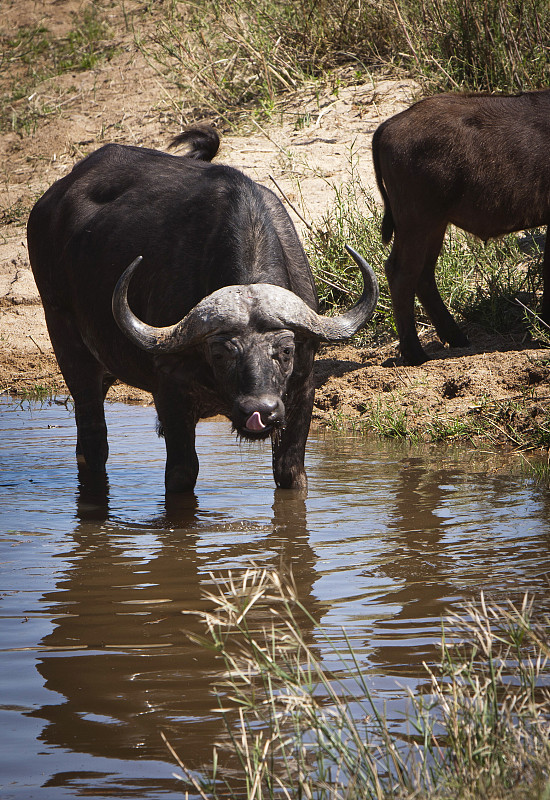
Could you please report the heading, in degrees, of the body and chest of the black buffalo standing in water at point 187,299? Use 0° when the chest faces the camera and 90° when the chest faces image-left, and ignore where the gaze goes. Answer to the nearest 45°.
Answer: approximately 315°

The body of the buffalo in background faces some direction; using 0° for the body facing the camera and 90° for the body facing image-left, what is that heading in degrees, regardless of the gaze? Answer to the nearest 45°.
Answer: approximately 270°

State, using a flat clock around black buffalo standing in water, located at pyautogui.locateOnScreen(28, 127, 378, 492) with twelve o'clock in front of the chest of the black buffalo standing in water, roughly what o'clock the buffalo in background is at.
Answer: The buffalo in background is roughly at 9 o'clock from the black buffalo standing in water.

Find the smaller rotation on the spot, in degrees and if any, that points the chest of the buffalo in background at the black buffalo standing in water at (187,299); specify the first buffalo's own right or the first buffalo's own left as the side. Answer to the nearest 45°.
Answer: approximately 135° to the first buffalo's own right
